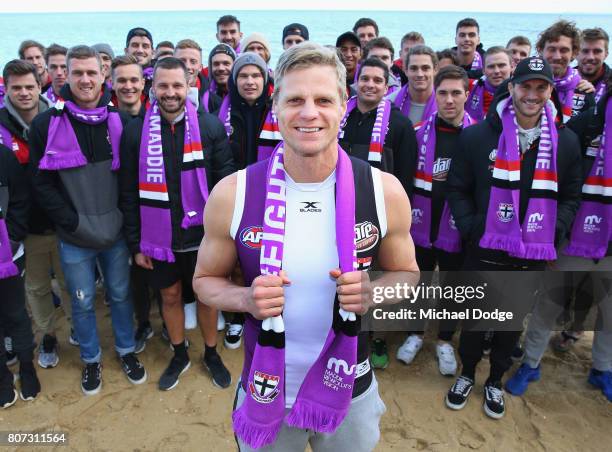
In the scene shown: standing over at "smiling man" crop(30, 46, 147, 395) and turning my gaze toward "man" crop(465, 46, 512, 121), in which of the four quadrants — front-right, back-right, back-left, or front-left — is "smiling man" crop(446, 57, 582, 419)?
front-right

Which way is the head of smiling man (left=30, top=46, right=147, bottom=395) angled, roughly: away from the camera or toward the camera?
toward the camera

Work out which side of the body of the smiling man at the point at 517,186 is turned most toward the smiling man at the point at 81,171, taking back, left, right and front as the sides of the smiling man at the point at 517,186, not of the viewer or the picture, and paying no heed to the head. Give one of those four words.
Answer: right

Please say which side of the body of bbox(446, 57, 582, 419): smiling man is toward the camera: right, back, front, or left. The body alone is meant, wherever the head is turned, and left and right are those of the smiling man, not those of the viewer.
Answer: front

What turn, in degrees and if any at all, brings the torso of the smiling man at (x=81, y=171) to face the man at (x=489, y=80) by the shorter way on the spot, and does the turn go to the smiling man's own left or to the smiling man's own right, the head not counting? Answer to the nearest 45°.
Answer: approximately 90° to the smiling man's own left

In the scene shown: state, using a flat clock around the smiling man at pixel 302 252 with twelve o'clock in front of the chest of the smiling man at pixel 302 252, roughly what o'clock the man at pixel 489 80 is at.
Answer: the man at pixel 489 80 is roughly at 7 o'clock from the smiling man at pixel 302 252.

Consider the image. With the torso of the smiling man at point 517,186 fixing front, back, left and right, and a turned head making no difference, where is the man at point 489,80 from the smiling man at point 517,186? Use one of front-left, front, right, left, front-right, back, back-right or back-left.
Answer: back

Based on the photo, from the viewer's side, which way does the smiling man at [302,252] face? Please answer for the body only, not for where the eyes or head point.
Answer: toward the camera

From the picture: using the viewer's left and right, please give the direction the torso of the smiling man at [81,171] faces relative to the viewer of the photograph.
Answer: facing the viewer

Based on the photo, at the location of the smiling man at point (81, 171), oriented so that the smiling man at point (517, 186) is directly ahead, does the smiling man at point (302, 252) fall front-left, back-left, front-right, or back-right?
front-right

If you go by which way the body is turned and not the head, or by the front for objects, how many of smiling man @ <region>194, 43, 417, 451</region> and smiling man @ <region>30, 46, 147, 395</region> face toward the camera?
2

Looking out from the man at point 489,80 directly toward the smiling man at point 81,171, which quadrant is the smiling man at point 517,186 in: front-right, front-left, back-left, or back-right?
front-left

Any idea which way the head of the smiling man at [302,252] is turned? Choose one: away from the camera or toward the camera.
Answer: toward the camera

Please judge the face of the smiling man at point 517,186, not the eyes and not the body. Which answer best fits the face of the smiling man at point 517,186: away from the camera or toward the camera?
toward the camera

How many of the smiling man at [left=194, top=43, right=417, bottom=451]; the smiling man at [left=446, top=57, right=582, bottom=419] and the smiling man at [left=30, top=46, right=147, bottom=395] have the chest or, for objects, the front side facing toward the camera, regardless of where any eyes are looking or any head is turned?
3
